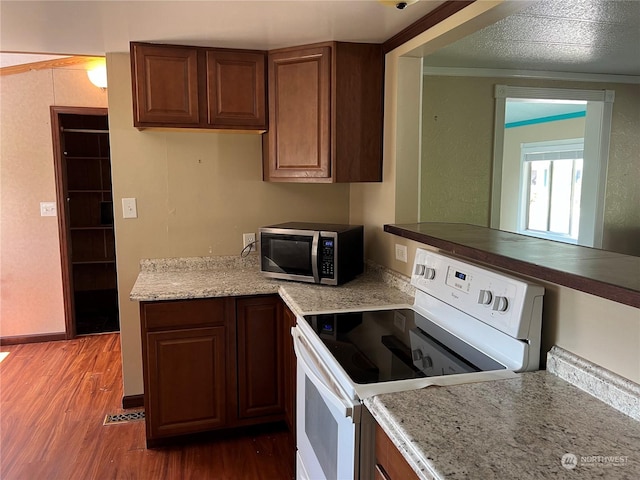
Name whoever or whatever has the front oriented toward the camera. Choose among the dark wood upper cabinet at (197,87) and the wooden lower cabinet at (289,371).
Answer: the dark wood upper cabinet

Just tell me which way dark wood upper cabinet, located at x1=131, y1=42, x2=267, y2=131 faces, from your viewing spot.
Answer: facing the viewer

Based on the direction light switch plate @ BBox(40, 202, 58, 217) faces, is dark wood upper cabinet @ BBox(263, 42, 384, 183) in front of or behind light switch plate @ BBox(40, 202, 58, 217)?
in front

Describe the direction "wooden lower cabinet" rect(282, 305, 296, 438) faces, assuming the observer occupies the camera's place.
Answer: facing to the left of the viewer

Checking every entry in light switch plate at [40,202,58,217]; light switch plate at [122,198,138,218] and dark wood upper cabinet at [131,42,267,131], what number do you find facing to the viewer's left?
0

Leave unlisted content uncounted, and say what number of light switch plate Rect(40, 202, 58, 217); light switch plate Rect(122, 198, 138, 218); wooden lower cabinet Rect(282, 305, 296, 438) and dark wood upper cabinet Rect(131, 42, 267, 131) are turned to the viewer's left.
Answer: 1

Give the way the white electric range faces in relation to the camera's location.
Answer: facing the viewer and to the left of the viewer

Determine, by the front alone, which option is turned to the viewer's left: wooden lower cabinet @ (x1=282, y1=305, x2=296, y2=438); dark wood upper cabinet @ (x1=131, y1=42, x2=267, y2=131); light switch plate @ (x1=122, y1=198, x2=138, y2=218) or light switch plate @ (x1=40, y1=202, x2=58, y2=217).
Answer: the wooden lower cabinet

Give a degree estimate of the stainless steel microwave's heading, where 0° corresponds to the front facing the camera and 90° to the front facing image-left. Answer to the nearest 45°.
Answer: approximately 45°

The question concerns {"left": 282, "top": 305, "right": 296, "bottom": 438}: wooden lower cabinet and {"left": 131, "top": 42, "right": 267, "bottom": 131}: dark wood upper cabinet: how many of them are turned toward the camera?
1

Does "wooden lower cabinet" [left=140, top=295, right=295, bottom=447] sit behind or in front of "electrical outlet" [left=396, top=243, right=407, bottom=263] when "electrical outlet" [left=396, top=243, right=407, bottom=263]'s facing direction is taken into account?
in front

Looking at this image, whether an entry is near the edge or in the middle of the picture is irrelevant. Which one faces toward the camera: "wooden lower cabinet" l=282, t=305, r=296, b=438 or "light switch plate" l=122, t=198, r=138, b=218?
the light switch plate
